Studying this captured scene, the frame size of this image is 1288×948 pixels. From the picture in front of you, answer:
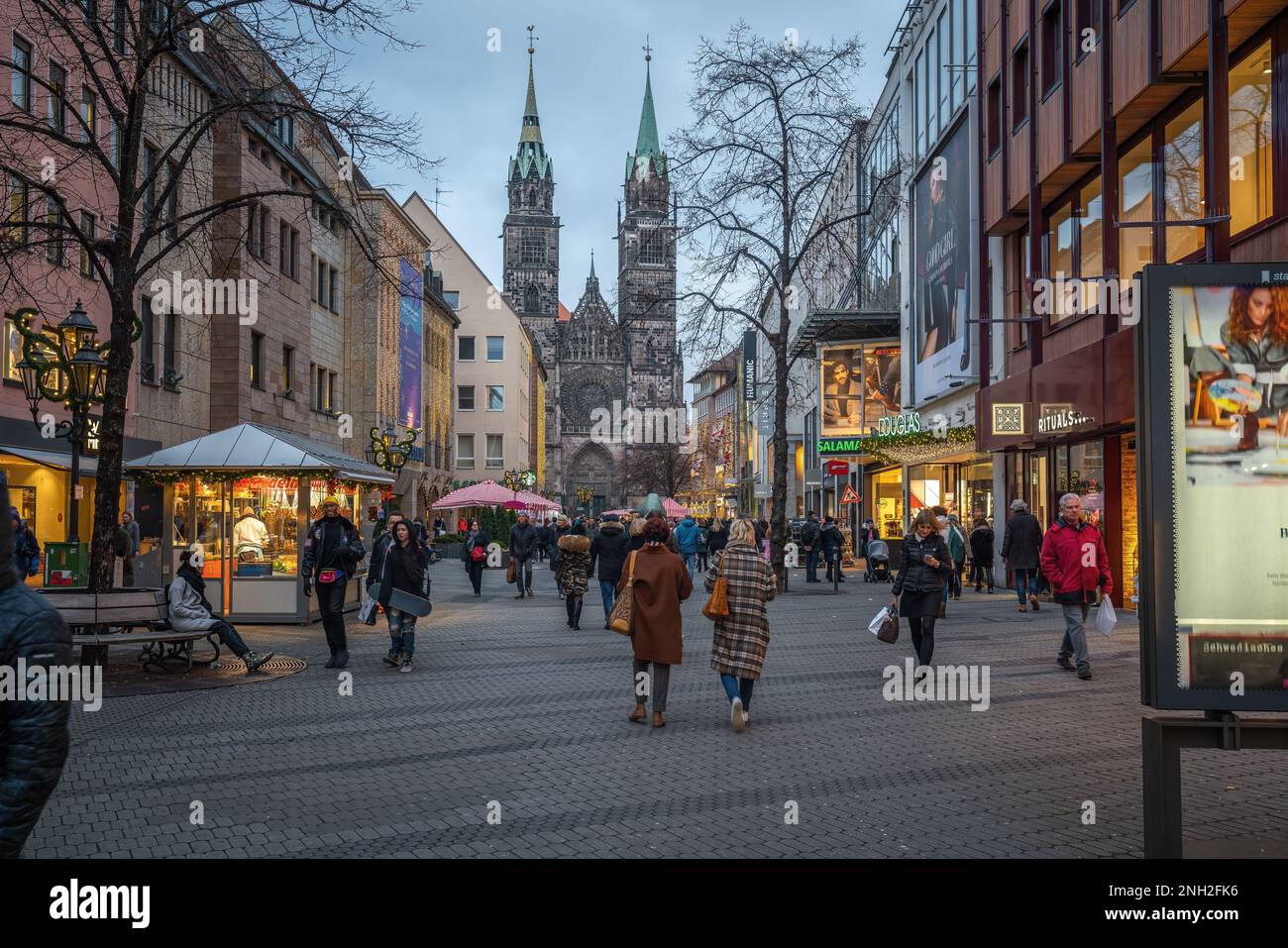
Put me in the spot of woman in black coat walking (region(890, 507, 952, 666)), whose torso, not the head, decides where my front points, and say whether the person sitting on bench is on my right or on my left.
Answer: on my right

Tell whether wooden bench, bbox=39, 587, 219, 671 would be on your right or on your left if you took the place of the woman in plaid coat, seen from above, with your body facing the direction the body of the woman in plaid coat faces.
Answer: on your left

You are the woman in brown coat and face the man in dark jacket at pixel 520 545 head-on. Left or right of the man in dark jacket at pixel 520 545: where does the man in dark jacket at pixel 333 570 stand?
left

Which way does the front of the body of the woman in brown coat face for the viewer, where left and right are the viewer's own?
facing away from the viewer

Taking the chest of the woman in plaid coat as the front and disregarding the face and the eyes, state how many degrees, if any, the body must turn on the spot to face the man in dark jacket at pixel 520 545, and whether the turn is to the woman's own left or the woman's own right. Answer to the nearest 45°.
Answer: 0° — they already face them

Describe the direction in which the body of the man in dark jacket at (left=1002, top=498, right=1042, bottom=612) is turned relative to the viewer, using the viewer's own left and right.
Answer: facing away from the viewer

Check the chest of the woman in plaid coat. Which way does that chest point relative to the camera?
away from the camera
